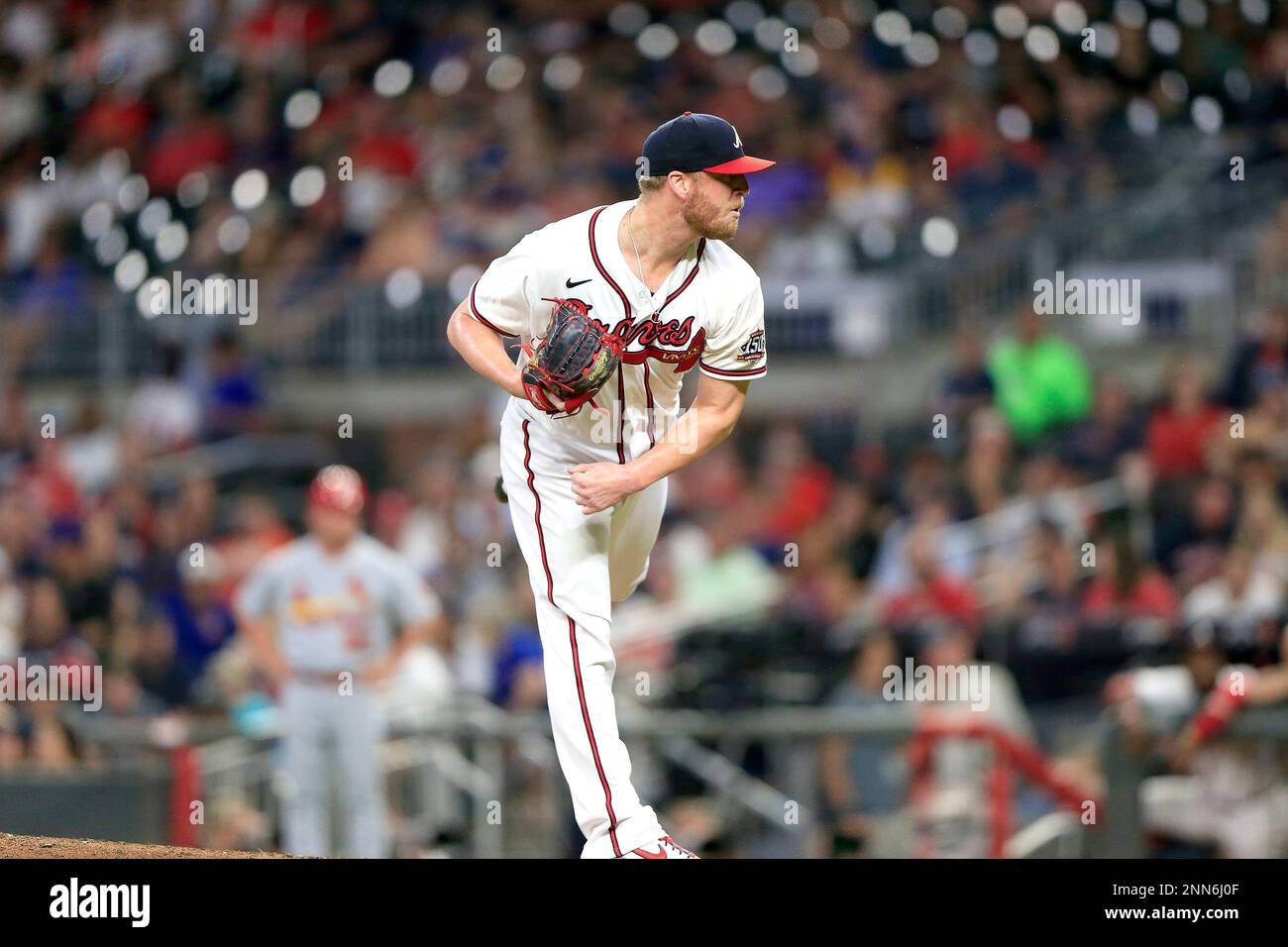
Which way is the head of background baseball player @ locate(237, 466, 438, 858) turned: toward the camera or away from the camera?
toward the camera

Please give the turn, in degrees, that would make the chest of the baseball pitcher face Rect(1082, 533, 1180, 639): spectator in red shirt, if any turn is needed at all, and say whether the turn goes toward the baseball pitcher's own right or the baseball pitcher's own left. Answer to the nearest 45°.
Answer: approximately 90° to the baseball pitcher's own left

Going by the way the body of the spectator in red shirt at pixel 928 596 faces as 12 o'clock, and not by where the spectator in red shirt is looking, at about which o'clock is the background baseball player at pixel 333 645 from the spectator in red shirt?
The background baseball player is roughly at 2 o'clock from the spectator in red shirt.

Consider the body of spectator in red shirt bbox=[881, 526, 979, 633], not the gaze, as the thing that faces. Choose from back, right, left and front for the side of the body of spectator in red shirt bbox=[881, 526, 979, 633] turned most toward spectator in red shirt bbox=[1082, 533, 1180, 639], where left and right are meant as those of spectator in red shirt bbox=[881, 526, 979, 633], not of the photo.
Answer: left

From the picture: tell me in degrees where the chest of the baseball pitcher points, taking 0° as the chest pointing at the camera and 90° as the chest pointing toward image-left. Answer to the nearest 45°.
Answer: approximately 315°

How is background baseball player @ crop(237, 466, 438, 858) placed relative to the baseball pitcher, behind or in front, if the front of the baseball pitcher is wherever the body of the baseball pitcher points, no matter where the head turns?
behind

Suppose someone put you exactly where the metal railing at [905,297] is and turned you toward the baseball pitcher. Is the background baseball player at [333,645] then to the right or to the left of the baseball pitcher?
right

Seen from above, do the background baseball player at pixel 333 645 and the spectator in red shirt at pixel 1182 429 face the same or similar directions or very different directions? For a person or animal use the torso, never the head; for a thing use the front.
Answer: same or similar directions

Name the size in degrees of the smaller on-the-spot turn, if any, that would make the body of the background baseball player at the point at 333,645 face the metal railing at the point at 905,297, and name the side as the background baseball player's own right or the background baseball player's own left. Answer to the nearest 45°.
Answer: approximately 135° to the background baseball player's own left

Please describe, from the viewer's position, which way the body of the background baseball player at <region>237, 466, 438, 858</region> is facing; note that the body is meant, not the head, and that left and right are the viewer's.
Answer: facing the viewer

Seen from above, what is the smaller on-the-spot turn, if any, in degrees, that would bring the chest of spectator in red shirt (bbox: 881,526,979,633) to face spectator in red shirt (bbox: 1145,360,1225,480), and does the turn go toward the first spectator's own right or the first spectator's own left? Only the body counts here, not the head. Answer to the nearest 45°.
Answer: approximately 90° to the first spectator's own left

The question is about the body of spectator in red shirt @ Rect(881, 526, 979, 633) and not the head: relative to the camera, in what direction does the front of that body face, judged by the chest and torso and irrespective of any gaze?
toward the camera

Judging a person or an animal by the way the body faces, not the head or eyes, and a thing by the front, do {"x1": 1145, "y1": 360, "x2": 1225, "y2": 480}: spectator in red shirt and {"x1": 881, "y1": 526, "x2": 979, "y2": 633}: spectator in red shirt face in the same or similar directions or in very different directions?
same or similar directions
